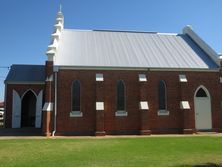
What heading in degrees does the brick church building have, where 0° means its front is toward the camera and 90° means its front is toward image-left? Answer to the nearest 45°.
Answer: approximately 90°
